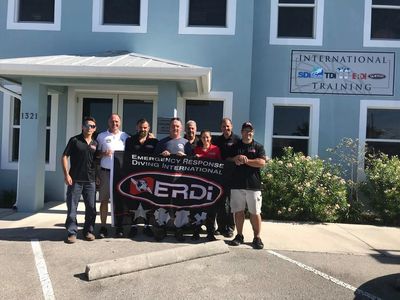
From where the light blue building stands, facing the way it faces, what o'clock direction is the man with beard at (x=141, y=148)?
The man with beard is roughly at 1 o'clock from the light blue building.

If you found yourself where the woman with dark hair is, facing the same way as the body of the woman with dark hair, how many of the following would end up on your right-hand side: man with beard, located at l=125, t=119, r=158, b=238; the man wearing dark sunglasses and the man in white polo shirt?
3

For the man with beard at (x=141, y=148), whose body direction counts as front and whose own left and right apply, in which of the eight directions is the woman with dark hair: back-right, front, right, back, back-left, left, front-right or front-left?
left

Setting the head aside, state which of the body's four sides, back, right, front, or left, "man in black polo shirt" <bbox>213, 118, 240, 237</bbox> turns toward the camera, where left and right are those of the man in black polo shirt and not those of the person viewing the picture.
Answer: front

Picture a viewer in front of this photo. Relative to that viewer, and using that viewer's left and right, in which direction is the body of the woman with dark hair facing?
facing the viewer

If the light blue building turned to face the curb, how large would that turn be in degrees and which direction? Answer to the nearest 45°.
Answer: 0° — it already faces it

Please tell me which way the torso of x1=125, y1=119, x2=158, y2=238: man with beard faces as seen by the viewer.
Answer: toward the camera

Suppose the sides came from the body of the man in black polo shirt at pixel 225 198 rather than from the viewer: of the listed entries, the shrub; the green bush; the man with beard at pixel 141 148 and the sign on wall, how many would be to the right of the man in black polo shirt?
1
